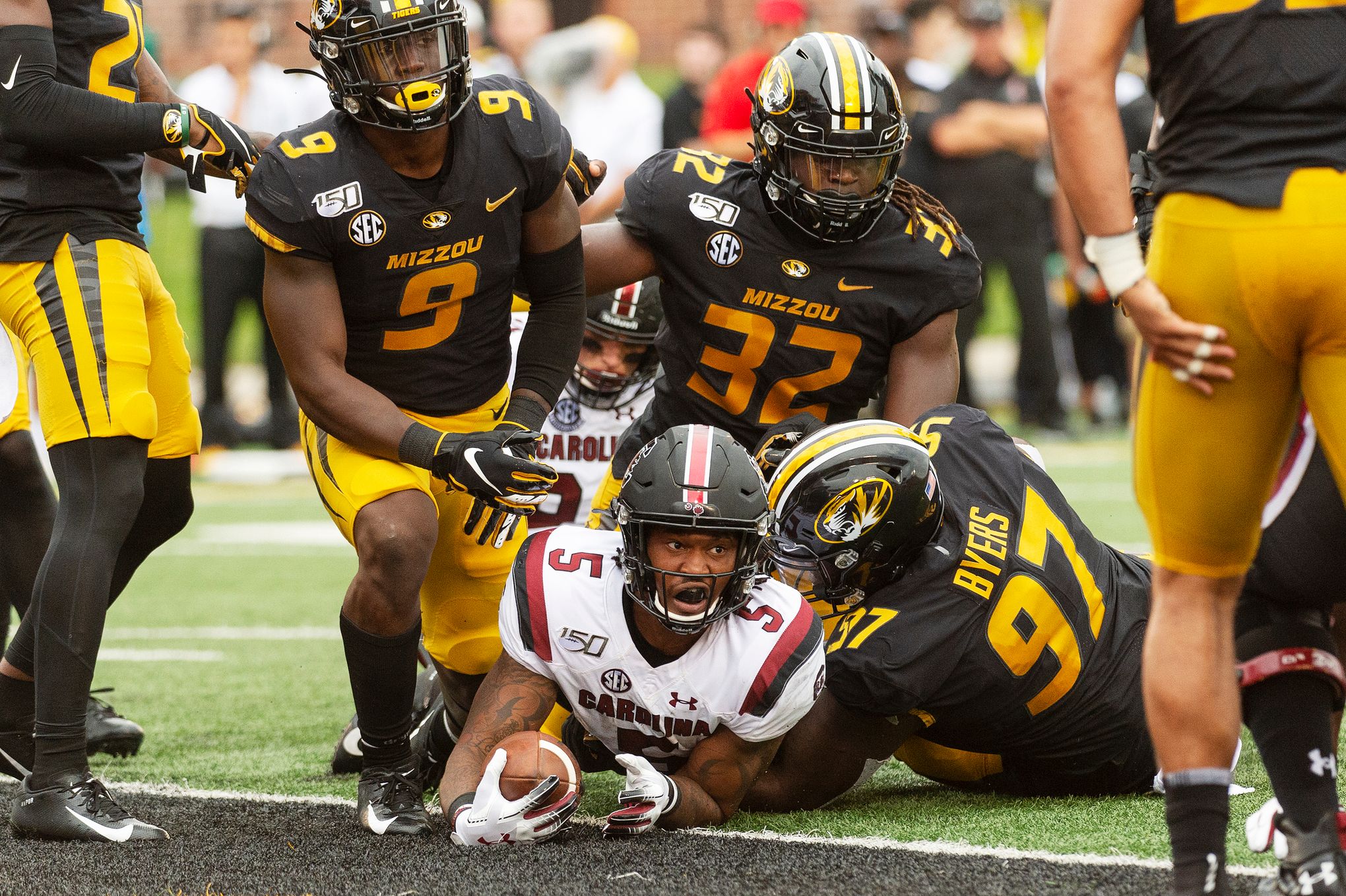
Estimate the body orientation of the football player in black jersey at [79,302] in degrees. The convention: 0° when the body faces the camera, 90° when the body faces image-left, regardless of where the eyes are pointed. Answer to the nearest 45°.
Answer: approximately 315°

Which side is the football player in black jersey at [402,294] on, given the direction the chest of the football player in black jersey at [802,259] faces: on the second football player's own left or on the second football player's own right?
on the second football player's own right

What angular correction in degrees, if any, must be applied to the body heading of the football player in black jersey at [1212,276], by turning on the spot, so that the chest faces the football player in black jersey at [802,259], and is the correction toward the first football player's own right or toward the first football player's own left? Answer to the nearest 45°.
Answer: approximately 45° to the first football player's own left

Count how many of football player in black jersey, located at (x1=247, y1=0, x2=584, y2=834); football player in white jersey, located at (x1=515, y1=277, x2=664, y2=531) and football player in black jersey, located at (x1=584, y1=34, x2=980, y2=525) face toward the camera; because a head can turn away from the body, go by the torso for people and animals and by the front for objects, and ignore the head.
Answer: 3

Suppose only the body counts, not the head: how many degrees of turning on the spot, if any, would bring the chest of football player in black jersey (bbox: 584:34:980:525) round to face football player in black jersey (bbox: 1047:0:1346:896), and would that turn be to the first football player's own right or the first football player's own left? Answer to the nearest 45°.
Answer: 0° — they already face them

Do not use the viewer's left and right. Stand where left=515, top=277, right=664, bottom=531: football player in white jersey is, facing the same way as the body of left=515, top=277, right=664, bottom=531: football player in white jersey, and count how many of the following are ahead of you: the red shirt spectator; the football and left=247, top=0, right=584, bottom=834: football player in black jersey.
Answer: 2

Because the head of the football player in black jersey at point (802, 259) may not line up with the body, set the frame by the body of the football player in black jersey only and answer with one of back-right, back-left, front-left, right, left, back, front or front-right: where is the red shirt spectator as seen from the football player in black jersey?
back

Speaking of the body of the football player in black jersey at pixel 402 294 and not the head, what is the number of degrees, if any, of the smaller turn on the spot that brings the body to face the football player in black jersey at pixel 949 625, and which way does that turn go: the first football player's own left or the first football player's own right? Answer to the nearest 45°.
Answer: approximately 90° to the first football player's own left

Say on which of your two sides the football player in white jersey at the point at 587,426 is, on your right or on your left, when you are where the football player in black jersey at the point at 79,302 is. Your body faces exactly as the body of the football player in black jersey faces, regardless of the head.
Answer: on your left

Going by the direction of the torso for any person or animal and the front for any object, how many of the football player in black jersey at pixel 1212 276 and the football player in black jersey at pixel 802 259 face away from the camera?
1

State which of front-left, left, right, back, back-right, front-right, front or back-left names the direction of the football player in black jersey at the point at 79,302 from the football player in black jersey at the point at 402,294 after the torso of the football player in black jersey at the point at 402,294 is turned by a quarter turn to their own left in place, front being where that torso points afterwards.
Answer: back

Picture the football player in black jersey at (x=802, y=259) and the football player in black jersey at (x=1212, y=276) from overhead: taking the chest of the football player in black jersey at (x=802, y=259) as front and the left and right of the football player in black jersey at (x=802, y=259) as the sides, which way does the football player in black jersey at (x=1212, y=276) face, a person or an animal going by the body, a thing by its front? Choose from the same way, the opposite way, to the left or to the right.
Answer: the opposite way

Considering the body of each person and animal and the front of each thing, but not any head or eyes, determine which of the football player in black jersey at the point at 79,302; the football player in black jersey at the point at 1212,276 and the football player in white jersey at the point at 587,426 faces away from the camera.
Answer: the football player in black jersey at the point at 1212,276

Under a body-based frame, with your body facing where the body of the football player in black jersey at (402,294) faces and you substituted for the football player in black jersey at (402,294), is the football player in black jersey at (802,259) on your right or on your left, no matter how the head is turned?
on your left

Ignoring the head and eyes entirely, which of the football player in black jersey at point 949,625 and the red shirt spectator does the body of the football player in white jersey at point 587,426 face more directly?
the football player in black jersey
